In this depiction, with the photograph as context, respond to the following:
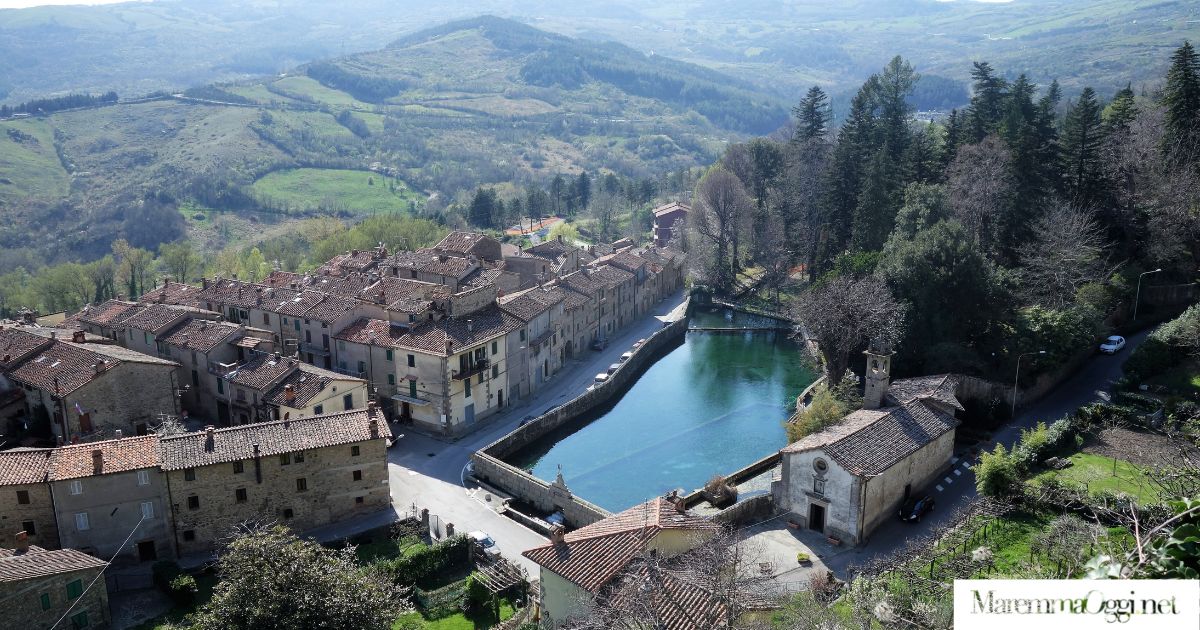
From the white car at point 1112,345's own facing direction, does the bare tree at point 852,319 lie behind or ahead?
ahead

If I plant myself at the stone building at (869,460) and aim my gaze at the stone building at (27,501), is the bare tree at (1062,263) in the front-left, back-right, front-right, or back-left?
back-right

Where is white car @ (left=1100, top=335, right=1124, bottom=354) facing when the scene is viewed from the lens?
facing the viewer and to the left of the viewer

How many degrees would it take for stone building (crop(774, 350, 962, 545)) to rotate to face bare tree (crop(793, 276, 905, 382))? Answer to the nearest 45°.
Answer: approximately 135° to its right

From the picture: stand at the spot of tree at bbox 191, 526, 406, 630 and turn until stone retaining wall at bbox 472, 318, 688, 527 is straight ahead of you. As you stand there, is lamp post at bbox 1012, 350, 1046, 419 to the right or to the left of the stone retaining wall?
right

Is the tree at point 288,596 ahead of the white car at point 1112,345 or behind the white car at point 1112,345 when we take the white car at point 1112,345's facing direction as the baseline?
ahead

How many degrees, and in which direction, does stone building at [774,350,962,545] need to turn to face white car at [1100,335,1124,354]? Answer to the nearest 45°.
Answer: approximately 180°

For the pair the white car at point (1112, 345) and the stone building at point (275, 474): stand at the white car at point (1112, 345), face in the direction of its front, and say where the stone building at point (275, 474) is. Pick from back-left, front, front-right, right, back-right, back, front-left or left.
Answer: front

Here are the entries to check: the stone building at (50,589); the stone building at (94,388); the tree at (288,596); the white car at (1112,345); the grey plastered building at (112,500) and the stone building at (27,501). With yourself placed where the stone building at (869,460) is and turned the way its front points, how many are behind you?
1

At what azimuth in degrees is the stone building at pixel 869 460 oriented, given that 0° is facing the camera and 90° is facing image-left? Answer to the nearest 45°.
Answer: approximately 45°

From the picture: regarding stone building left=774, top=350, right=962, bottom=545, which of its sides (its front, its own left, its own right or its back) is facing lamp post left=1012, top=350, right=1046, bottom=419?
back

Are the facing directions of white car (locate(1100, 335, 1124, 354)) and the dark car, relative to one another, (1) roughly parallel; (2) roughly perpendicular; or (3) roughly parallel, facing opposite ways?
roughly parallel
